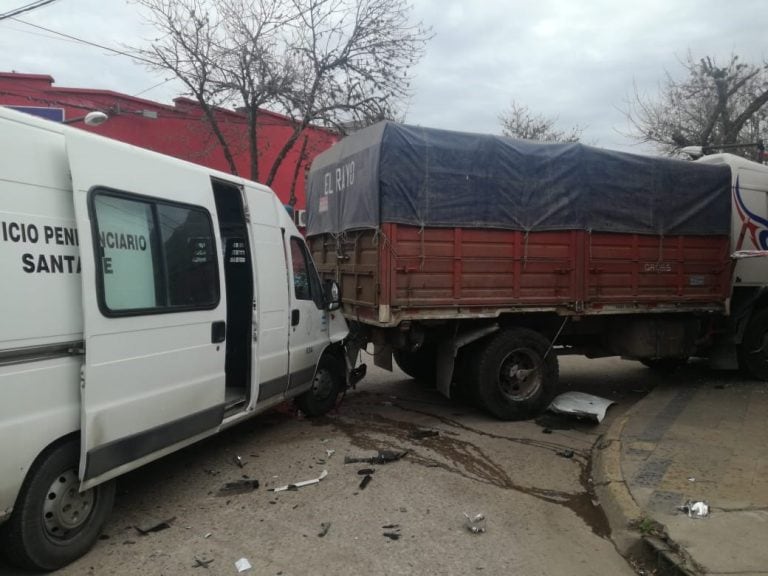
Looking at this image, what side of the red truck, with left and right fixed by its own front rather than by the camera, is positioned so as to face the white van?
back

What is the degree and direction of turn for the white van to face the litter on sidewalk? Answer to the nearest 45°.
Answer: approximately 45° to its right

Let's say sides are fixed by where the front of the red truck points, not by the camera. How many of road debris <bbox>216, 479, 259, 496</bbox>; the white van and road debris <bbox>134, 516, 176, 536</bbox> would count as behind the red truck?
3

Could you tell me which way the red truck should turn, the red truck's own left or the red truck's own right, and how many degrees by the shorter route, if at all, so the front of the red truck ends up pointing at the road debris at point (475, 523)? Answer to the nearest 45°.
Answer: approximately 135° to the red truck's own right

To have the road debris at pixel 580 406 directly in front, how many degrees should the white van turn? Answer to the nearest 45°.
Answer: approximately 45° to its right

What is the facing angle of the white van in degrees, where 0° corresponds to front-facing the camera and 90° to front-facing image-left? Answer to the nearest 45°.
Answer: approximately 225°

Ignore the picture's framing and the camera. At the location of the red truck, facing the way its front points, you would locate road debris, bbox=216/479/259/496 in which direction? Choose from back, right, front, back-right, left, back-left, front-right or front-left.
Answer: back

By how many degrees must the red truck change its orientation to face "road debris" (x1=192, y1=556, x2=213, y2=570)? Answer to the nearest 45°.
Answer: approximately 180°

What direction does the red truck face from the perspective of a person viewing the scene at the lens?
facing away from the viewer and to the right of the viewer

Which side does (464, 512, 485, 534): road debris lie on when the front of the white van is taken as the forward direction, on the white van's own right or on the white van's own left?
on the white van's own right

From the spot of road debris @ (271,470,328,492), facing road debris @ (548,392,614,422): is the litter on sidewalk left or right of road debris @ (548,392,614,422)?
right

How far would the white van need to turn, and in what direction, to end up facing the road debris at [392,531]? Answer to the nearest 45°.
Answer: approximately 45° to its right
